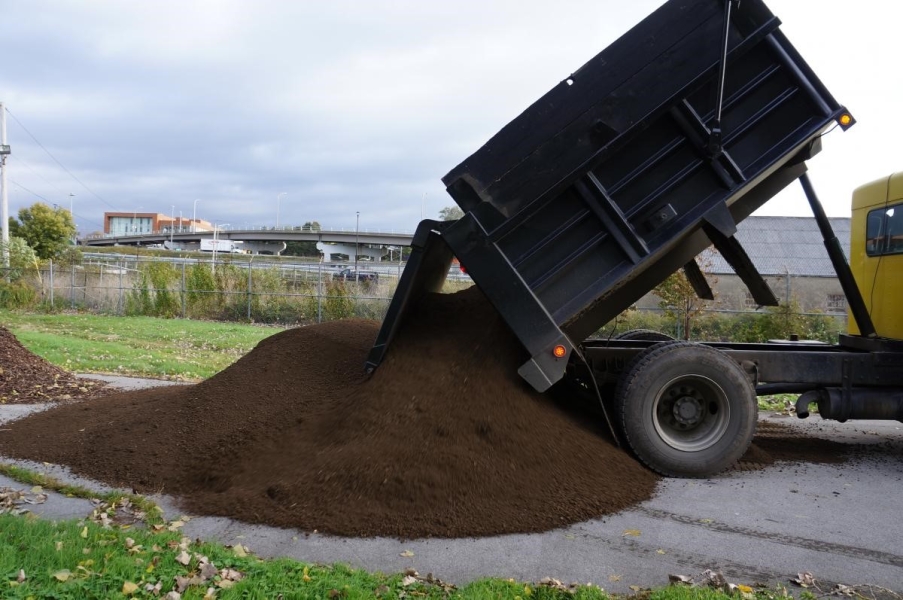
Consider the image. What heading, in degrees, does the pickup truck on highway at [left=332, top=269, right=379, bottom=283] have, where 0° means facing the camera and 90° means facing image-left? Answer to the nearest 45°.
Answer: approximately 90°

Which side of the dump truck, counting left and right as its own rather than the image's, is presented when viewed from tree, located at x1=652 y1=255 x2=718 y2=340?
left

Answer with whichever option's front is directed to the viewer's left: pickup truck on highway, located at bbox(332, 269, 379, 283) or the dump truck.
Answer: the pickup truck on highway

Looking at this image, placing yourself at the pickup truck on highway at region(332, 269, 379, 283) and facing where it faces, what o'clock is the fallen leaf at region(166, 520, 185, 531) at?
The fallen leaf is roughly at 9 o'clock from the pickup truck on highway.

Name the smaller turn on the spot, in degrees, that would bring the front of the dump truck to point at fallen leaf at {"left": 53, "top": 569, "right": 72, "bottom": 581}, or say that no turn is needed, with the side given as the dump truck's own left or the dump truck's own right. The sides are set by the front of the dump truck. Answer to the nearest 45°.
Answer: approximately 135° to the dump truck's own right

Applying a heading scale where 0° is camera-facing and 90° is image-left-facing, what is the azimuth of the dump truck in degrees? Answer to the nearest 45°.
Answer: approximately 270°

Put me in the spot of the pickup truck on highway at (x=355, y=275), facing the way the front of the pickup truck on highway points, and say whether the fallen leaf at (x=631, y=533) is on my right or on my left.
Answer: on my left

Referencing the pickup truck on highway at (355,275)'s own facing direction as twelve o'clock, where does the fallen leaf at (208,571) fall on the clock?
The fallen leaf is roughly at 9 o'clock from the pickup truck on highway.

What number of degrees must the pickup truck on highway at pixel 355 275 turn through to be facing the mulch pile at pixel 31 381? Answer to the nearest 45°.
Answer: approximately 90° to its left

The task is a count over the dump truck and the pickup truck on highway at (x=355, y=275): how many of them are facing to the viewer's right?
1

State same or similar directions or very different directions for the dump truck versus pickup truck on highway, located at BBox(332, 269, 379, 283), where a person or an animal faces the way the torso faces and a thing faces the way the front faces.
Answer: very different directions

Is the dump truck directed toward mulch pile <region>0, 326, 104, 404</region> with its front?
no

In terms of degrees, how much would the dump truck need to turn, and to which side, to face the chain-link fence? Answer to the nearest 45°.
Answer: approximately 135° to its left
